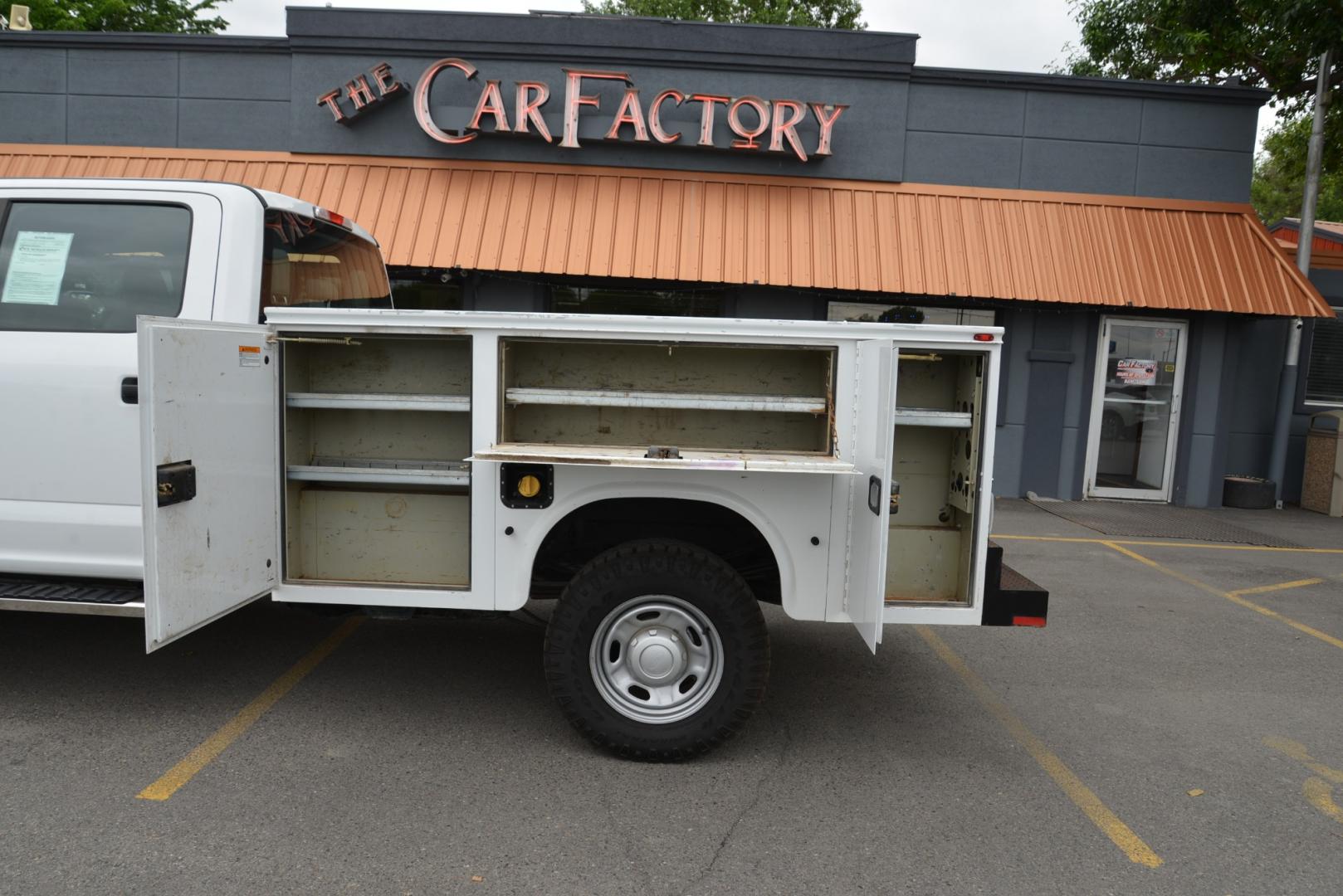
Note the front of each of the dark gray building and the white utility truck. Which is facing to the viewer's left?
the white utility truck

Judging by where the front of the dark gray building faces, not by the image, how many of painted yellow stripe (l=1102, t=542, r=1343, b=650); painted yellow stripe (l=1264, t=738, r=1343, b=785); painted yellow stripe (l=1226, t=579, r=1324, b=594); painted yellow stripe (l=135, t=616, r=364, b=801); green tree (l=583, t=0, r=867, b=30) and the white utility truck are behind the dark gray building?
1

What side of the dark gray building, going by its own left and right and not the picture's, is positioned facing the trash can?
left

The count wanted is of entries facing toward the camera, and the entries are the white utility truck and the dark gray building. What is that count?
1

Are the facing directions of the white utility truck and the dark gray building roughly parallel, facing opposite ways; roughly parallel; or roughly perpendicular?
roughly perpendicular

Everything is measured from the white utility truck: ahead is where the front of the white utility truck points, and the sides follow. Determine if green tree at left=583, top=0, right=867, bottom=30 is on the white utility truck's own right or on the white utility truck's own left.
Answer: on the white utility truck's own right

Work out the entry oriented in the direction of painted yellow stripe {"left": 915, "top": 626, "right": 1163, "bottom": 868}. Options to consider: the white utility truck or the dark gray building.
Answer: the dark gray building

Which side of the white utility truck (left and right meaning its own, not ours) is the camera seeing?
left

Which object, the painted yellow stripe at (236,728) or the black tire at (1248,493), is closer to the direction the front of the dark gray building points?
the painted yellow stripe

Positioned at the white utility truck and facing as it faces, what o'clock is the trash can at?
The trash can is roughly at 5 o'clock from the white utility truck.

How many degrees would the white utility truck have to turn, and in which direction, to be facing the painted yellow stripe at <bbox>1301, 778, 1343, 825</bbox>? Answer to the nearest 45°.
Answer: approximately 180°

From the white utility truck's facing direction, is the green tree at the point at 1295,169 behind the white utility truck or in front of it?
behind

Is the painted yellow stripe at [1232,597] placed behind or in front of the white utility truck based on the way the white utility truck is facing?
behind

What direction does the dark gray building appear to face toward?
toward the camera

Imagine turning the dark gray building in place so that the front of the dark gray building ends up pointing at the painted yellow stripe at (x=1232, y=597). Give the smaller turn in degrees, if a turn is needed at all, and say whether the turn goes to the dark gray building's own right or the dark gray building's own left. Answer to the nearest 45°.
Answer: approximately 45° to the dark gray building's own left

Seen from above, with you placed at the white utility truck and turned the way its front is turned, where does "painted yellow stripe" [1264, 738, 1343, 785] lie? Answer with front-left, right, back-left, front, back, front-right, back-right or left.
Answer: back
